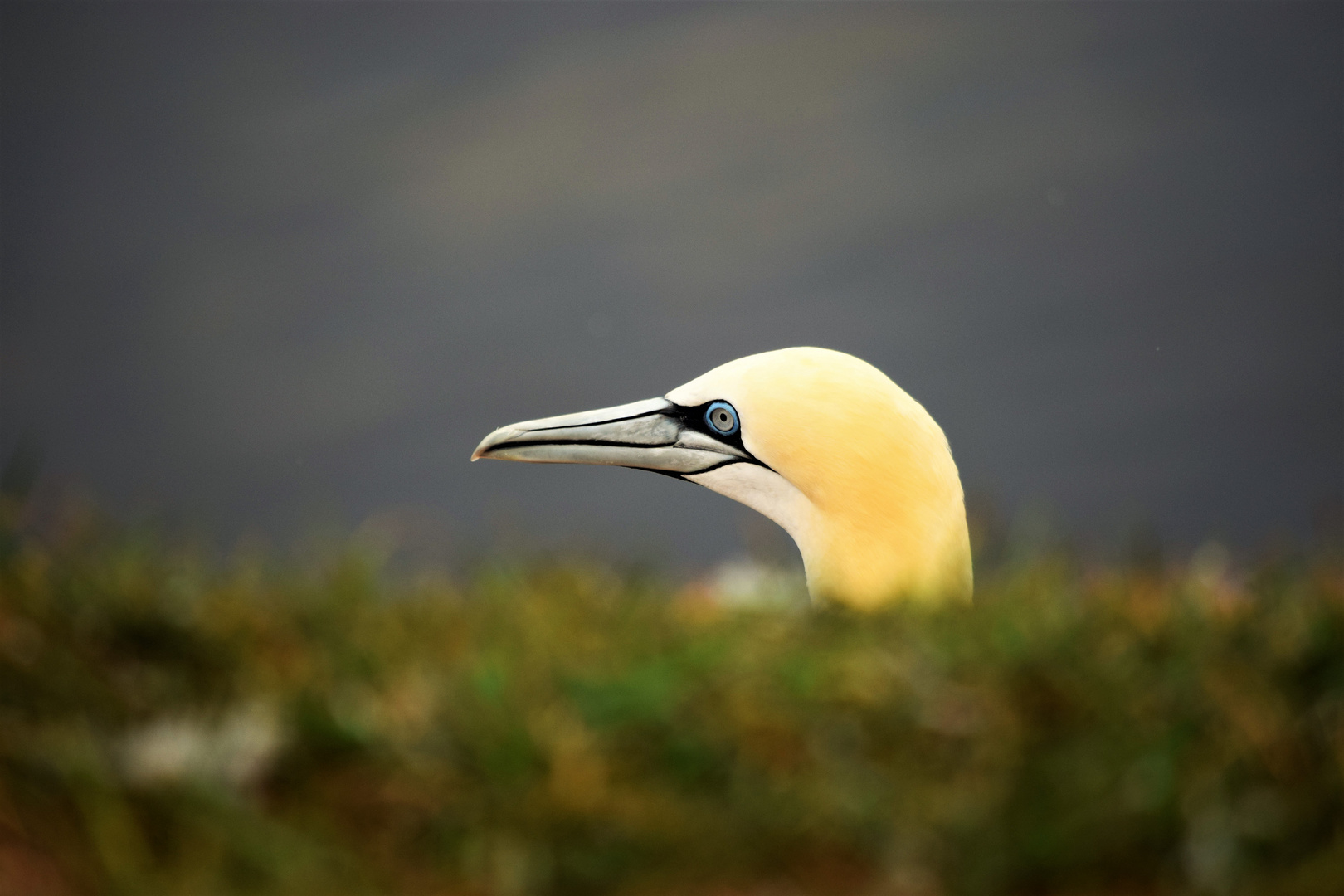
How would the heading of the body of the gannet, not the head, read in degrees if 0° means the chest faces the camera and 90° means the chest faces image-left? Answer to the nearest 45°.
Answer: approximately 90°
